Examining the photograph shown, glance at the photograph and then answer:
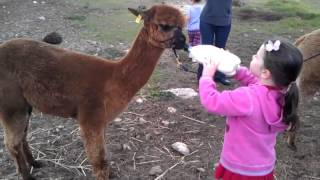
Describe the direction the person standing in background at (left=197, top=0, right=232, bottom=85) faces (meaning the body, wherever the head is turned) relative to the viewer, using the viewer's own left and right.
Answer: facing the viewer

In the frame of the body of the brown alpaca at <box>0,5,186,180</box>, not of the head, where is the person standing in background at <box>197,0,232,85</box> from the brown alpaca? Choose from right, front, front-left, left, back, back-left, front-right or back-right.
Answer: front-left

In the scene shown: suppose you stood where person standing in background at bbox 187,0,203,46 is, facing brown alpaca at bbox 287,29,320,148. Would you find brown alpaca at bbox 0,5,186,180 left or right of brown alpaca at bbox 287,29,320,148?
right

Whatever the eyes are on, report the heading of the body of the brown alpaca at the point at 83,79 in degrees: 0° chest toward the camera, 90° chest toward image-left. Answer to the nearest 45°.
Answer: approximately 270°

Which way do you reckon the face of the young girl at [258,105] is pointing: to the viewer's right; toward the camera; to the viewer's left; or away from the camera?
to the viewer's left

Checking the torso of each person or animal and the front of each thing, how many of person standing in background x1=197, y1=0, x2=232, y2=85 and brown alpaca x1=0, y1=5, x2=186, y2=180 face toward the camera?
1

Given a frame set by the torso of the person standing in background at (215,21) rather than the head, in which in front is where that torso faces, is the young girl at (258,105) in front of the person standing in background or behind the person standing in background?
in front

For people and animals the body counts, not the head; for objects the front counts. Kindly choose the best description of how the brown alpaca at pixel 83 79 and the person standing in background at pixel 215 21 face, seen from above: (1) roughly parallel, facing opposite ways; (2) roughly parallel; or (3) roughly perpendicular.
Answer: roughly perpendicular

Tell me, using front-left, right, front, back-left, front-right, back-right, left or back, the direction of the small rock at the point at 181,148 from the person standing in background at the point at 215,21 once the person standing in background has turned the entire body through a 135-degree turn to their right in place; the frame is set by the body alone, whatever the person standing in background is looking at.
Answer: back-left
